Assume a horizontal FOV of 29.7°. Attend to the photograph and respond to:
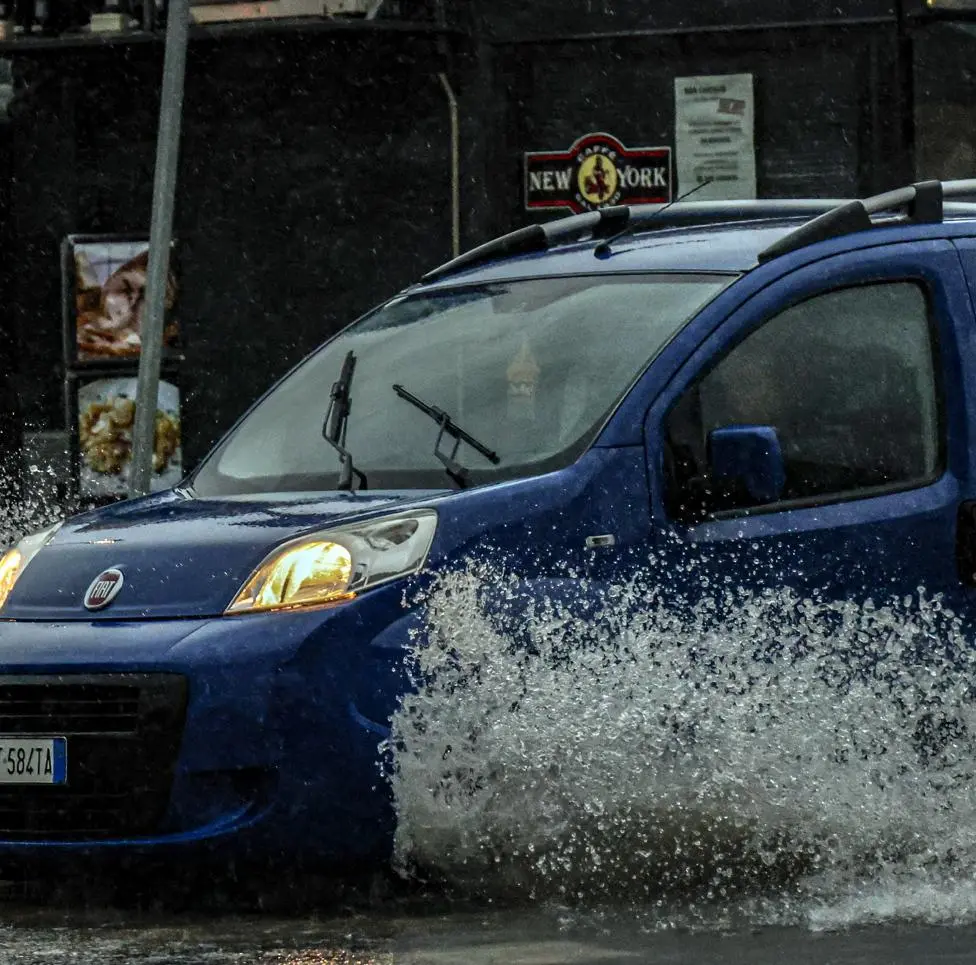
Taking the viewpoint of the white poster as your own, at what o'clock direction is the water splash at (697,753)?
The water splash is roughly at 12 o'clock from the white poster.

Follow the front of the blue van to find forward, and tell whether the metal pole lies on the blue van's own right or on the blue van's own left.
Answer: on the blue van's own right

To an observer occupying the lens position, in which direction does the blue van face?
facing the viewer and to the left of the viewer

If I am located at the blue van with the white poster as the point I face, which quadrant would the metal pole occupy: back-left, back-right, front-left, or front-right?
front-left

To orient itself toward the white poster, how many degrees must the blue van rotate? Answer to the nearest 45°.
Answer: approximately 135° to its right

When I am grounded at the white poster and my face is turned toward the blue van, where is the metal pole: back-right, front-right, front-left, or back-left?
front-right

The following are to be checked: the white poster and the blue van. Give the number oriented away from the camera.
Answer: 0

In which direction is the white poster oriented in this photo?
toward the camera

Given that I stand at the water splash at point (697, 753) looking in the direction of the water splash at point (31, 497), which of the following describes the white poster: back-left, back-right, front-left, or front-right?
front-right

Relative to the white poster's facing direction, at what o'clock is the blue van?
The blue van is roughly at 12 o'clock from the white poster.
